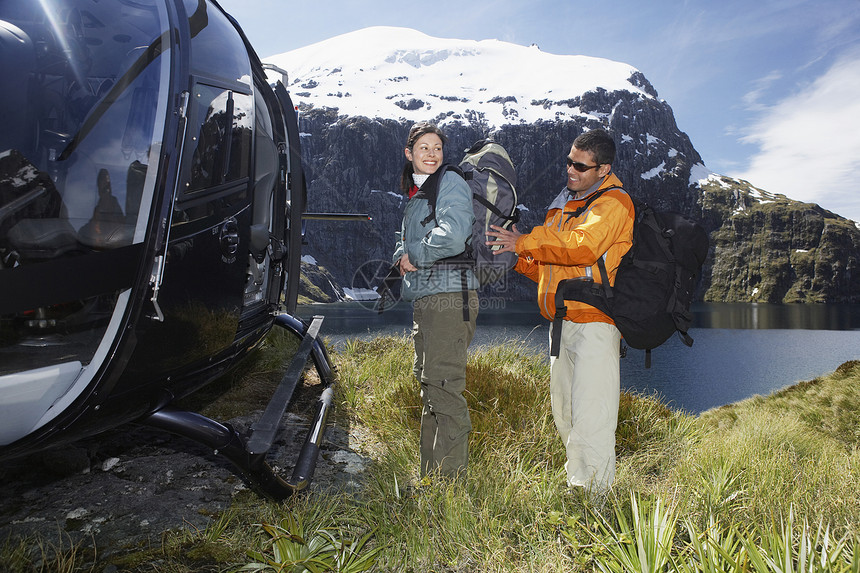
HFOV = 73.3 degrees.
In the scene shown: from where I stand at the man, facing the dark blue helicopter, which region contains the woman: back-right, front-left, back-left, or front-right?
front-right

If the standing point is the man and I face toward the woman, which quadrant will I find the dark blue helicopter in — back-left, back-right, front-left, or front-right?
front-left

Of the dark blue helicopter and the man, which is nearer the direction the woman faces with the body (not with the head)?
the dark blue helicopter

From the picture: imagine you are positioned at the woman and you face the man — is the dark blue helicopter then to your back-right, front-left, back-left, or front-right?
back-right

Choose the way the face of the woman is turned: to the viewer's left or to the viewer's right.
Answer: to the viewer's right

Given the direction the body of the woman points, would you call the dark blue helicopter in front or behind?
in front

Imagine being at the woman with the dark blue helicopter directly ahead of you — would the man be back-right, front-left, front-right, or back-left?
back-left

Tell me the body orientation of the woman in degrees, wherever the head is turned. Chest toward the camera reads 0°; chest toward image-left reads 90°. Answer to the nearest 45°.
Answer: approximately 90°

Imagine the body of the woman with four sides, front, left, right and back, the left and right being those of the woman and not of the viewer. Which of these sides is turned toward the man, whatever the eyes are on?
back

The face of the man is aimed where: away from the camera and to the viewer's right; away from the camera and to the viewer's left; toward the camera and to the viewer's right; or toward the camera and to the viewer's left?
toward the camera and to the viewer's left
